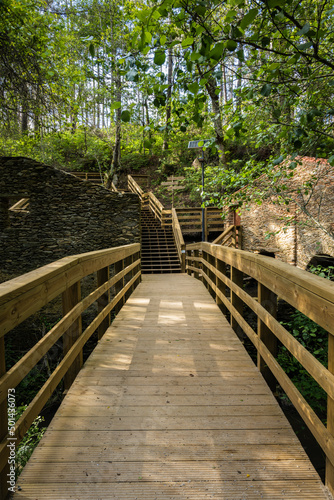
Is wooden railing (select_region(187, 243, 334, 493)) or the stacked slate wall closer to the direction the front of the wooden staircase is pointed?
the wooden railing

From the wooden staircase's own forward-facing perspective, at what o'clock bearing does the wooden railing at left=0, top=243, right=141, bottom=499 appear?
The wooden railing is roughly at 12 o'clock from the wooden staircase.

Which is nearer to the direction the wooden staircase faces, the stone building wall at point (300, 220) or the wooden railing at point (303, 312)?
the wooden railing

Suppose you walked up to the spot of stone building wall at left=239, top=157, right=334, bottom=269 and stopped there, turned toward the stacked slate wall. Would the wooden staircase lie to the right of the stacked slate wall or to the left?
right

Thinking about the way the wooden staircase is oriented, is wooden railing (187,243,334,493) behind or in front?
in front

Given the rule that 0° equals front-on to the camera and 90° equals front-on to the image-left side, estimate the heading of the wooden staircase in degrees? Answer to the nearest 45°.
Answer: approximately 0°

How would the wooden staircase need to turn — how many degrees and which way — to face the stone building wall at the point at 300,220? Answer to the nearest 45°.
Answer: approximately 45° to its left

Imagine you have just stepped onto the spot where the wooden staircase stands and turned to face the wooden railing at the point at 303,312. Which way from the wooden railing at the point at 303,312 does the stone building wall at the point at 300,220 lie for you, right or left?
left
